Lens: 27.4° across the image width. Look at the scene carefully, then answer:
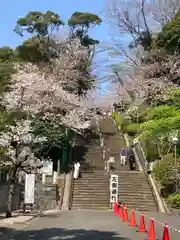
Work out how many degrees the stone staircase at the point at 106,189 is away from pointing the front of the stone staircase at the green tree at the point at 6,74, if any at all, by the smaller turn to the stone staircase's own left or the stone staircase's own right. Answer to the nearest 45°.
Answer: approximately 135° to the stone staircase's own right

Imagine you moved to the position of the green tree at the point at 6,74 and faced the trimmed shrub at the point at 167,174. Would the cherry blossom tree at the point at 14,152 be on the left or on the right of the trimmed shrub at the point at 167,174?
right

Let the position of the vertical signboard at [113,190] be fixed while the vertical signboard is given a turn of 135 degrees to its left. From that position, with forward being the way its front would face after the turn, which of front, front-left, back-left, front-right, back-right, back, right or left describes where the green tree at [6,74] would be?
left

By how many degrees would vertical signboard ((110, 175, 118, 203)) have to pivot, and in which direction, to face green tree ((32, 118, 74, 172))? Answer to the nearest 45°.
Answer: approximately 135° to its right

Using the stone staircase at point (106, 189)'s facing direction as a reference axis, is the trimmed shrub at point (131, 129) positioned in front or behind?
behind

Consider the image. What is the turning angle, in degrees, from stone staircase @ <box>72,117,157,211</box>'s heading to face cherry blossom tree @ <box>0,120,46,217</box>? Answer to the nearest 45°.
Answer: approximately 45° to its right

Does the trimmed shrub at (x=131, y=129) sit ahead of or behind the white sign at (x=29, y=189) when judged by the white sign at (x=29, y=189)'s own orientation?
behind

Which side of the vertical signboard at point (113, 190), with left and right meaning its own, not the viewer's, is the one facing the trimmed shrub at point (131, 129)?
back
